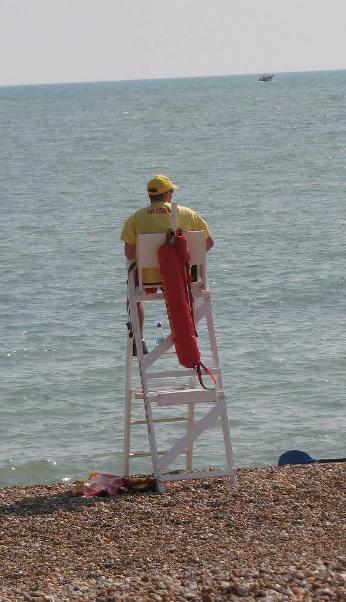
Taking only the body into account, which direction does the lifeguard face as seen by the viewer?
away from the camera
